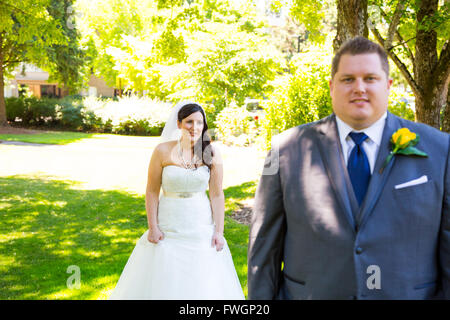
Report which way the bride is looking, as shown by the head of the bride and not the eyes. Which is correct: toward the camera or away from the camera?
toward the camera

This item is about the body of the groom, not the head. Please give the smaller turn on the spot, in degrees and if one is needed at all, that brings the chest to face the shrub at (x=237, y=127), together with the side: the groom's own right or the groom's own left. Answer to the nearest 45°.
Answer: approximately 180°

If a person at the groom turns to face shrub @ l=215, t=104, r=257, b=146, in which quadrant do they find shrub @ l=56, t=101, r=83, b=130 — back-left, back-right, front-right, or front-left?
front-left

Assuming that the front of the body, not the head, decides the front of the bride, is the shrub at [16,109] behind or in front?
behind

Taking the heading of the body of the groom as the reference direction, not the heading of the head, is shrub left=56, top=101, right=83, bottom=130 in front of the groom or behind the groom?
behind

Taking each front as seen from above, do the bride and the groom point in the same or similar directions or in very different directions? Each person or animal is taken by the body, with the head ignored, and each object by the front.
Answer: same or similar directions

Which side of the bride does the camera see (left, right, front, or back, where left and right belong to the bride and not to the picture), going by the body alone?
front

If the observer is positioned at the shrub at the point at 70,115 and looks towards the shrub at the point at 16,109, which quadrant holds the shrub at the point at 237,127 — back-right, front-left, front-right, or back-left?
back-left

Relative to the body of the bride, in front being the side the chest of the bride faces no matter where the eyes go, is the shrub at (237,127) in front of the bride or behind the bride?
behind

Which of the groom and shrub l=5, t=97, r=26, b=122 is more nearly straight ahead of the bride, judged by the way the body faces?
the groom

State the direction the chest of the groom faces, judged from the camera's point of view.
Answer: toward the camera

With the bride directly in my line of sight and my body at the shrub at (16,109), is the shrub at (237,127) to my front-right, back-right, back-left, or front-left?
front-left

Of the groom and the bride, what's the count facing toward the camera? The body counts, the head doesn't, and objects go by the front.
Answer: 2
